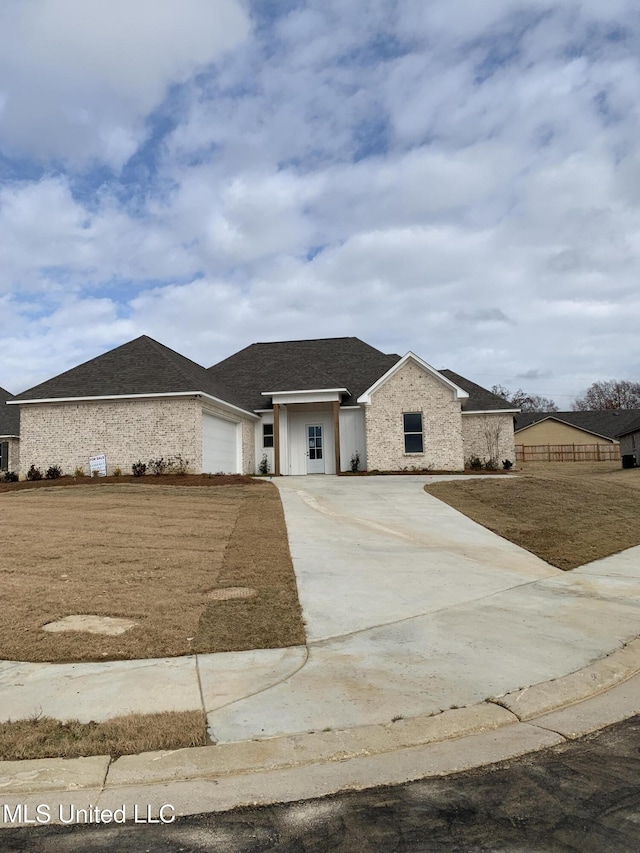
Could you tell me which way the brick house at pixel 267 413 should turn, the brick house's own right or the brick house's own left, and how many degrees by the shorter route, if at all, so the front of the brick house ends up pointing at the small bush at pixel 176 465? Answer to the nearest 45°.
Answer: approximately 45° to the brick house's own right

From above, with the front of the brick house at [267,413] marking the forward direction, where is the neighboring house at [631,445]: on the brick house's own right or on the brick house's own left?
on the brick house's own left

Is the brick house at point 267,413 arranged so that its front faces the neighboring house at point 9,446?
no

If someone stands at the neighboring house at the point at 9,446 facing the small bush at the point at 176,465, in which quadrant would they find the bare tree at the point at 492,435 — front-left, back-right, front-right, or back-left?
front-left

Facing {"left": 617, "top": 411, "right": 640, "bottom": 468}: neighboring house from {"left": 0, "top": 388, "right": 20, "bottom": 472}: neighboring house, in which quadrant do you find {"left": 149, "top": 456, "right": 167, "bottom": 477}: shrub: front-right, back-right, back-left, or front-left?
front-right

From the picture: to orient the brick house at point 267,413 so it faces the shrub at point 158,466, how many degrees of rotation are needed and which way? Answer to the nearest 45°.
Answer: approximately 45° to its right

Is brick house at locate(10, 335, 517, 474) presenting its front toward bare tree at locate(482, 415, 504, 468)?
no

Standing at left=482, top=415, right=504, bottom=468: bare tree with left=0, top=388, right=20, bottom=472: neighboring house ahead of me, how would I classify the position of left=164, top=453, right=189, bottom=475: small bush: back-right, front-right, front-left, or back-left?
front-left

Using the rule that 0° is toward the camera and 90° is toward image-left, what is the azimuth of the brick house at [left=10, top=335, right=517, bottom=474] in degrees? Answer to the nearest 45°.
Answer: approximately 0°

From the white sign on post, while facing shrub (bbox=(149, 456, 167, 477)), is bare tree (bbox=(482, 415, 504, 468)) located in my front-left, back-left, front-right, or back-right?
front-left

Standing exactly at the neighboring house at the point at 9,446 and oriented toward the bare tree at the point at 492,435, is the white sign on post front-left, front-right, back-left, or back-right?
front-right

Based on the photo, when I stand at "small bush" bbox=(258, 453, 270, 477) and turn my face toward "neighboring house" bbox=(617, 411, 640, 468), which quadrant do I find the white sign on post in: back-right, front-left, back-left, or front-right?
back-right
